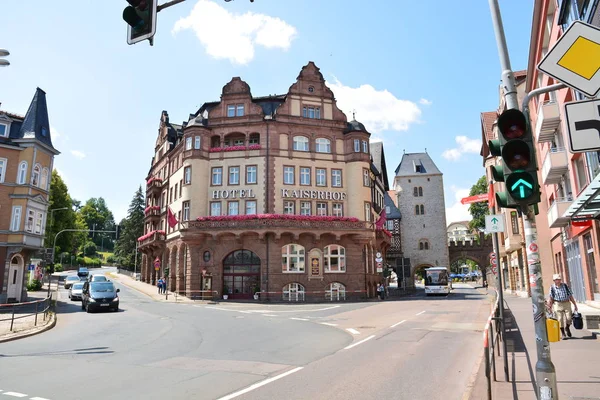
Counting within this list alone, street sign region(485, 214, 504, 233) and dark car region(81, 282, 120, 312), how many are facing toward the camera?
2

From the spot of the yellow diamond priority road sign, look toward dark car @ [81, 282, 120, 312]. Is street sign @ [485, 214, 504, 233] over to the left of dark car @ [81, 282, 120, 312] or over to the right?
right

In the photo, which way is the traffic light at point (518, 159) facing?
toward the camera

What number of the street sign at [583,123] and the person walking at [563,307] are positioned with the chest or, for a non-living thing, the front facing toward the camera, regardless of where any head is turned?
2

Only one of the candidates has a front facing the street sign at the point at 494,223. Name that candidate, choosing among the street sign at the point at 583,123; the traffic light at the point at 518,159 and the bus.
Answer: the bus

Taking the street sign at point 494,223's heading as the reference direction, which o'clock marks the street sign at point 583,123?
the street sign at point 583,123 is roughly at 12 o'clock from the street sign at point 494,223.

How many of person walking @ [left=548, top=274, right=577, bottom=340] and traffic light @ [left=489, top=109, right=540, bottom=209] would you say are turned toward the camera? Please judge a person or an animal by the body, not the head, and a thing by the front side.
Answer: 2

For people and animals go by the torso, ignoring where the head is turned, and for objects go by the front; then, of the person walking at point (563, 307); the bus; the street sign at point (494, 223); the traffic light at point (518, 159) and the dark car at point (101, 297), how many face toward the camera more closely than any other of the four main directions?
5

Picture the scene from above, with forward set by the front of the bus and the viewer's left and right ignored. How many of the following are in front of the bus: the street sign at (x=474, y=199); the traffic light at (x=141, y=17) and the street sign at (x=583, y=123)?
3

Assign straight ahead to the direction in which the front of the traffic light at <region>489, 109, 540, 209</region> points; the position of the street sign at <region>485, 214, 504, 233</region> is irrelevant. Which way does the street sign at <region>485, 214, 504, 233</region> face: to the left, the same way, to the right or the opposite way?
the same way

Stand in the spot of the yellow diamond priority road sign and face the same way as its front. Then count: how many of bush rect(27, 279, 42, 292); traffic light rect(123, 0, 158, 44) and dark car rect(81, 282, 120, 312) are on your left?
0

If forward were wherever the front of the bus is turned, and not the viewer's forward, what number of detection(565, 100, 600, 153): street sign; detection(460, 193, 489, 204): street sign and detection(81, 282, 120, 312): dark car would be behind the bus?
0

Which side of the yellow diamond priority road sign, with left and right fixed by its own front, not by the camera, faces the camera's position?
front

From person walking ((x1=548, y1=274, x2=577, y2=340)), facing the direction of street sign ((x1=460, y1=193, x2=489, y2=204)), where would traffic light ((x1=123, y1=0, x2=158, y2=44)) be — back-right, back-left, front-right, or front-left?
back-left

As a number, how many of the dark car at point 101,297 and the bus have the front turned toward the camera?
2

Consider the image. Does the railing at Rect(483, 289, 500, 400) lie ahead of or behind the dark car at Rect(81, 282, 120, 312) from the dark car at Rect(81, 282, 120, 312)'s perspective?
ahead

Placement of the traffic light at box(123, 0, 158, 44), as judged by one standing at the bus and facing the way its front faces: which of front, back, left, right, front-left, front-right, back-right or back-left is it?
front

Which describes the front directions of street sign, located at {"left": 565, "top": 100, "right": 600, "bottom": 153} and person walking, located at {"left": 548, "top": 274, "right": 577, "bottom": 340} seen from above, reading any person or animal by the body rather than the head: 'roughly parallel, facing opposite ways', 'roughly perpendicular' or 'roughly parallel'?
roughly parallel

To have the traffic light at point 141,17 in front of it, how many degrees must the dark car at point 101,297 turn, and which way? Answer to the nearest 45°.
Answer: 0° — it already faces it

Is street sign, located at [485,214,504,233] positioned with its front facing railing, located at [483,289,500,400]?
yes

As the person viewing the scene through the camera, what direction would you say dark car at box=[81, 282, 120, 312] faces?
facing the viewer
